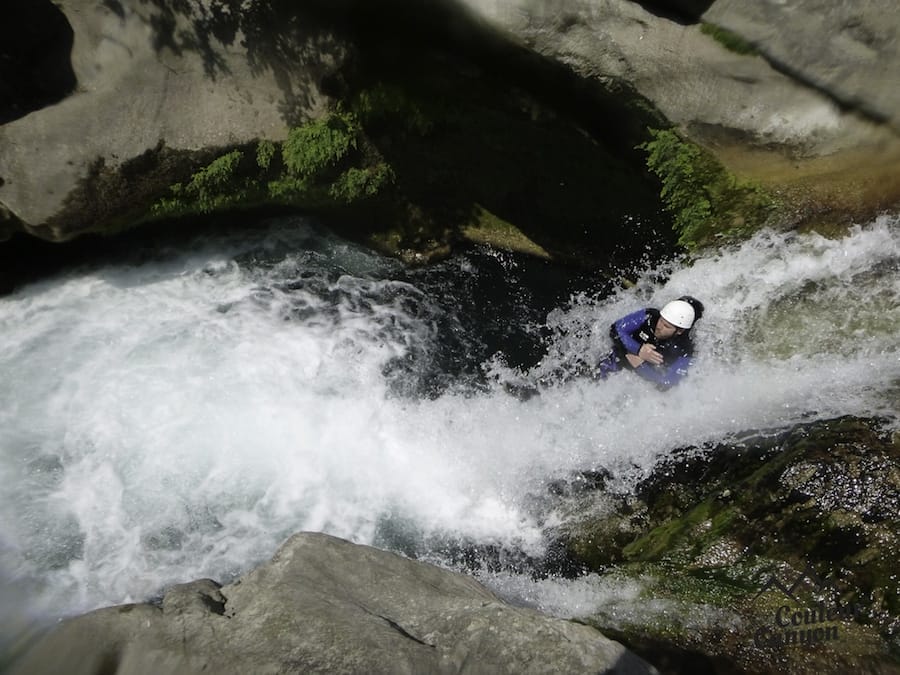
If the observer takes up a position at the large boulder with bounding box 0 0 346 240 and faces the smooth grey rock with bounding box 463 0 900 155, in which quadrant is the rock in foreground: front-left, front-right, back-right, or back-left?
front-right

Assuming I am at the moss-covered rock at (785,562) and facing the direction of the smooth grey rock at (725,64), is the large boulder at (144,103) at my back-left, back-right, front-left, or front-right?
front-left

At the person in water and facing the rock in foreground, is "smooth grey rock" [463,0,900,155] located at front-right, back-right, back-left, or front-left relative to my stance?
back-right

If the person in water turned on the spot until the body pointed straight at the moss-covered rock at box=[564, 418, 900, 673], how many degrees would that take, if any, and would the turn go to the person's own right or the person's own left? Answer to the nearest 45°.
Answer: approximately 90° to the person's own left

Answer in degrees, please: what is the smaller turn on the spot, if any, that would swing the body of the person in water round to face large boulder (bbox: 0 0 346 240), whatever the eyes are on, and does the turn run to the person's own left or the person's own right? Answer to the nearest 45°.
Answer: approximately 45° to the person's own right

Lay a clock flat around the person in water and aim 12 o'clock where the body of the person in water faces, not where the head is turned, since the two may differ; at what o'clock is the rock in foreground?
The rock in foreground is roughly at 11 o'clock from the person in water.

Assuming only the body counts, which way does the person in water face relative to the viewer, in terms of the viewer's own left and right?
facing the viewer and to the left of the viewer

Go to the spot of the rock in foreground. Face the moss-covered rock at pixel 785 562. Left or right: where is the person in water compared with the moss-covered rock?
left

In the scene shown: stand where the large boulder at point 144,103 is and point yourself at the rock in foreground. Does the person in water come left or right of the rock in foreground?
left
